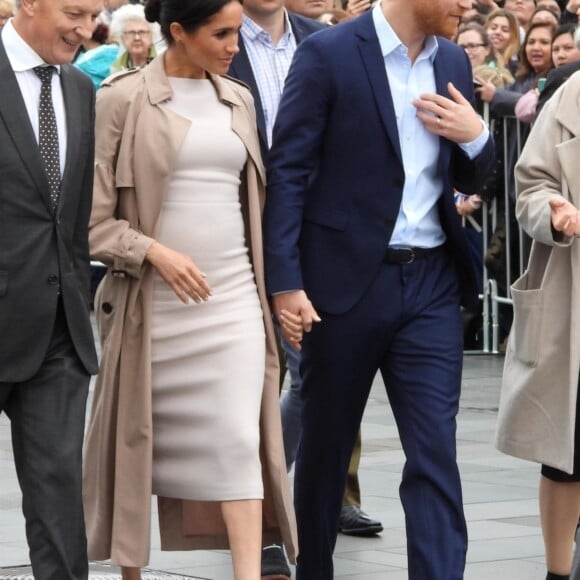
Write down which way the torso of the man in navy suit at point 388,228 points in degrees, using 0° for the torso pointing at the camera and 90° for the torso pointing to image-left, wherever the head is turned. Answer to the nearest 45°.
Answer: approximately 315°

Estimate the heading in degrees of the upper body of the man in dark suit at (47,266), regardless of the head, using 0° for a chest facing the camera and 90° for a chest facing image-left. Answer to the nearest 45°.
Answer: approximately 315°

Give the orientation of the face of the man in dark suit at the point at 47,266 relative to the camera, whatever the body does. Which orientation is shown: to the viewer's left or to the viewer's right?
to the viewer's right

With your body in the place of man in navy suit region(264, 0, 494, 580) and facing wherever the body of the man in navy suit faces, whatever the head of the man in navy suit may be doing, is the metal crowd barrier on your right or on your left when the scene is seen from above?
on your left

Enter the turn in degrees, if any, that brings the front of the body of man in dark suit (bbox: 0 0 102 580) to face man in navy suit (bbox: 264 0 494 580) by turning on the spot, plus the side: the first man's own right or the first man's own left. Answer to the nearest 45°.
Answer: approximately 45° to the first man's own left

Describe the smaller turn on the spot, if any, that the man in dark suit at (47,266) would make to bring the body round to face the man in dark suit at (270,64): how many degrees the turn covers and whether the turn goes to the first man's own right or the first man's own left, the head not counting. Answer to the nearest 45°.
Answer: approximately 90° to the first man's own left

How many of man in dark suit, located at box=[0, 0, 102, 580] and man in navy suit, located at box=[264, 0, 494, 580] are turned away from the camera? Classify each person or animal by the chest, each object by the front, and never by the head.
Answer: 0
